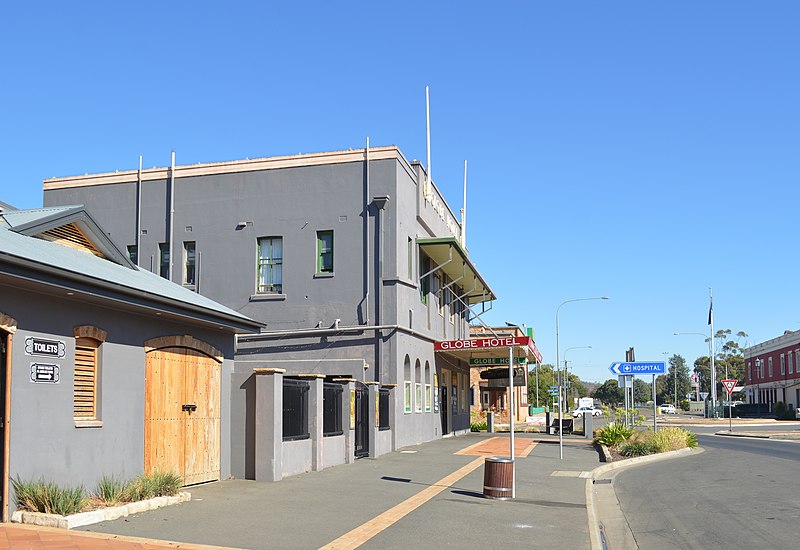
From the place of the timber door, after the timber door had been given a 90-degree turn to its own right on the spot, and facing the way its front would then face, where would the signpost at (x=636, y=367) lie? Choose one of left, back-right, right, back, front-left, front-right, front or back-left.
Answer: back

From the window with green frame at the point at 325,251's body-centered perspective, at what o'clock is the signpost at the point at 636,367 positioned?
The signpost is roughly at 7 o'clock from the window with green frame.

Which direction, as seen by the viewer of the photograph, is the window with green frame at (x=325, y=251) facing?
facing the viewer

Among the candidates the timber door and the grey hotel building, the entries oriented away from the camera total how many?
0

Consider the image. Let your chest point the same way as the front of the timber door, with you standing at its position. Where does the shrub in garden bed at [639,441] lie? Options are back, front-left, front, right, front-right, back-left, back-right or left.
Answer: left

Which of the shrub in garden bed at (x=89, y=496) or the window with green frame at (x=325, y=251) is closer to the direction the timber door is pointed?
the shrub in garden bed

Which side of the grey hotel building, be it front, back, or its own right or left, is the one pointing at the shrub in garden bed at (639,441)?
front

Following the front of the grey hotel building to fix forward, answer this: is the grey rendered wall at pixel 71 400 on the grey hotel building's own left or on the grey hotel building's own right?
on the grey hotel building's own right

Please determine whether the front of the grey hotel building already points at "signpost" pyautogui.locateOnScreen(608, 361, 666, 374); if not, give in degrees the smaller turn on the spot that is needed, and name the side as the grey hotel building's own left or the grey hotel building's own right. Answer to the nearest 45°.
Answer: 0° — it already faces it

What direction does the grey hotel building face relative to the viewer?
to the viewer's right

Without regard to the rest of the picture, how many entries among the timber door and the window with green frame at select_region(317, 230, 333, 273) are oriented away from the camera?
0
